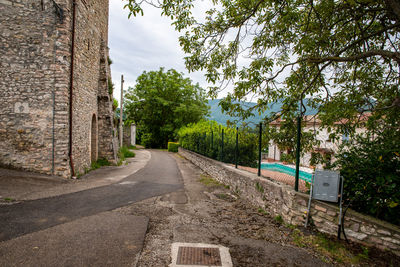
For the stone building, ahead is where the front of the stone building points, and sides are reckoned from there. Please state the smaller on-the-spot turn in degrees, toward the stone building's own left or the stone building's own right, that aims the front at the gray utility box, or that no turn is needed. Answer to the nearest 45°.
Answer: approximately 45° to the stone building's own right

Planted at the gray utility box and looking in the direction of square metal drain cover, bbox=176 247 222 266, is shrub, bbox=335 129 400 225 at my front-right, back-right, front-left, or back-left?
back-left

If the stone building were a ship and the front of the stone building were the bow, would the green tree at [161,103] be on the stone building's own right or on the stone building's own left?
on the stone building's own left

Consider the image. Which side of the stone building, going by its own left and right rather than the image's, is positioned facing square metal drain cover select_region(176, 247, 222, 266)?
right

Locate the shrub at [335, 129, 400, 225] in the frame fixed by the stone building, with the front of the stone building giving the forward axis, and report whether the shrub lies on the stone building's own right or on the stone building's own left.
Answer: on the stone building's own right

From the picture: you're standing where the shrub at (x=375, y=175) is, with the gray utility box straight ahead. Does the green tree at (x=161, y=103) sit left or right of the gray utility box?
right

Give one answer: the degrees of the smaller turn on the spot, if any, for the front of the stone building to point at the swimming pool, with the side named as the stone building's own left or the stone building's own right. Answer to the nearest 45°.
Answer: approximately 45° to the stone building's own right

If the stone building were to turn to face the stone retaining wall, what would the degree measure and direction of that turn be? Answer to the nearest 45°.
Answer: approximately 45° to its right

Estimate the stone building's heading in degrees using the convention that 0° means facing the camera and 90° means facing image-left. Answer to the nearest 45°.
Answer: approximately 270°
